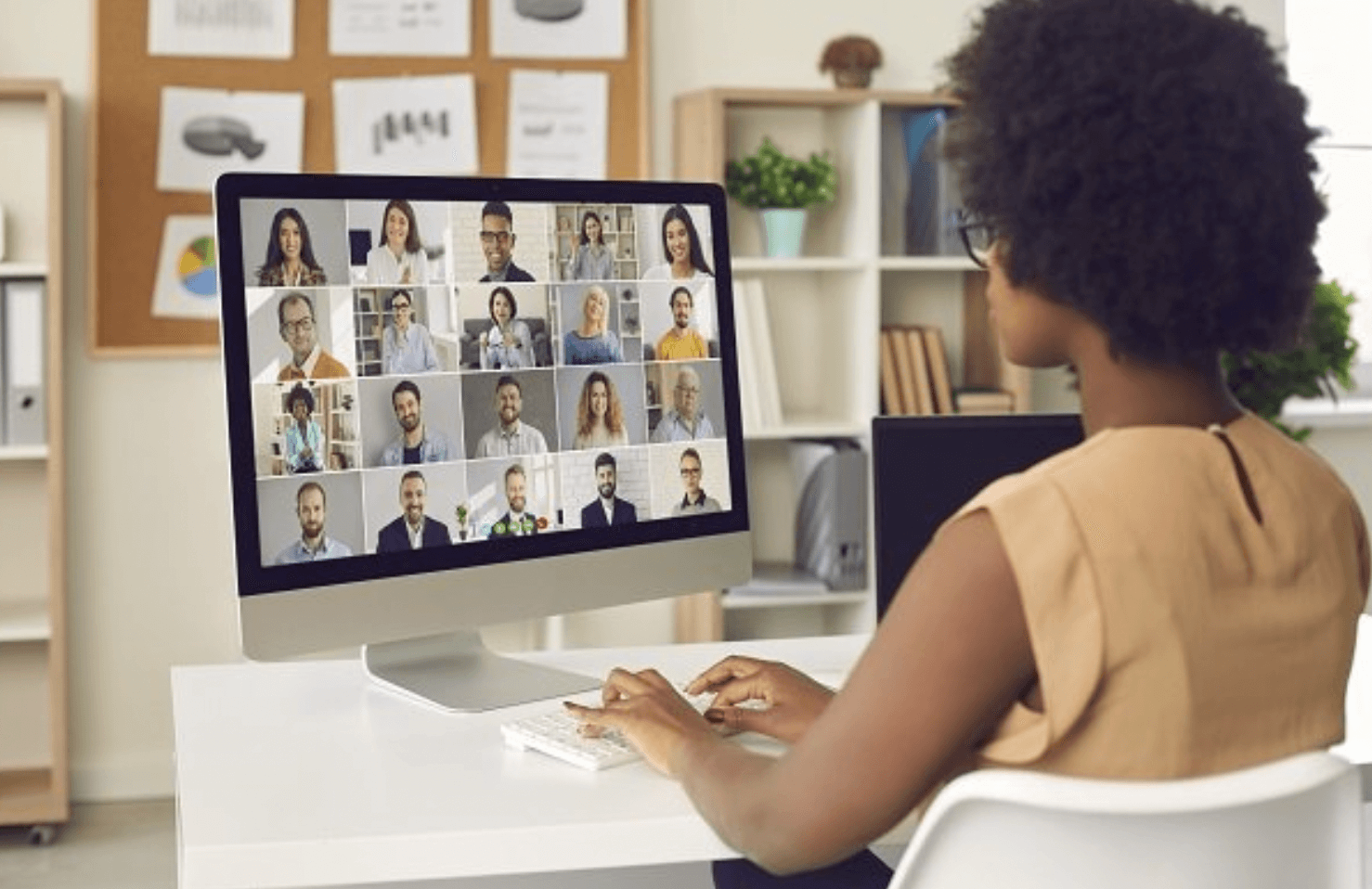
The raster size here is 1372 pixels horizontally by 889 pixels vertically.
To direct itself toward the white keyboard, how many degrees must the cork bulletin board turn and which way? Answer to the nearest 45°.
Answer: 0° — it already faces it

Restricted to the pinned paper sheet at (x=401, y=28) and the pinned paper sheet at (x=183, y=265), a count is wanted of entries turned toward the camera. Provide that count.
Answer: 2

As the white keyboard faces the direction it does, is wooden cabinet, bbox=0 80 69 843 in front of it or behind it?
behind

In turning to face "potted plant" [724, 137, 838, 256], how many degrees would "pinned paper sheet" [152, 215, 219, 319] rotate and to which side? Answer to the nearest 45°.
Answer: approximately 90° to its left

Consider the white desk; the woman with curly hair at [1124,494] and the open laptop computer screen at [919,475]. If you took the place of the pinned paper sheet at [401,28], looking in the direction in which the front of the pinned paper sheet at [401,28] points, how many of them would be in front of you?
3

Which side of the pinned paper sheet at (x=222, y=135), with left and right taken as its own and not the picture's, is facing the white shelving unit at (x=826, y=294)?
left

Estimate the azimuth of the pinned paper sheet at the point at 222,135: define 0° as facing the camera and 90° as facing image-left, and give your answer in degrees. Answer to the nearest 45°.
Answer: approximately 0°

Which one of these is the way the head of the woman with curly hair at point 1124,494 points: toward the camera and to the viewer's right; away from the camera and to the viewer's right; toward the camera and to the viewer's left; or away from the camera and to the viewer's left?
away from the camera and to the viewer's left

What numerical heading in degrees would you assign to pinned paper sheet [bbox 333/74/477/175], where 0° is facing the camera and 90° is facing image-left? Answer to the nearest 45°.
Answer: approximately 0°

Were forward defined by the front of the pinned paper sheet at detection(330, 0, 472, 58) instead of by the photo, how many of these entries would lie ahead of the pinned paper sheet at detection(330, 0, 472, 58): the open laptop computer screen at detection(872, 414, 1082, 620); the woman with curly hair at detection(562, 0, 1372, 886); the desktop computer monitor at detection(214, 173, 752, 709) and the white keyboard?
4
